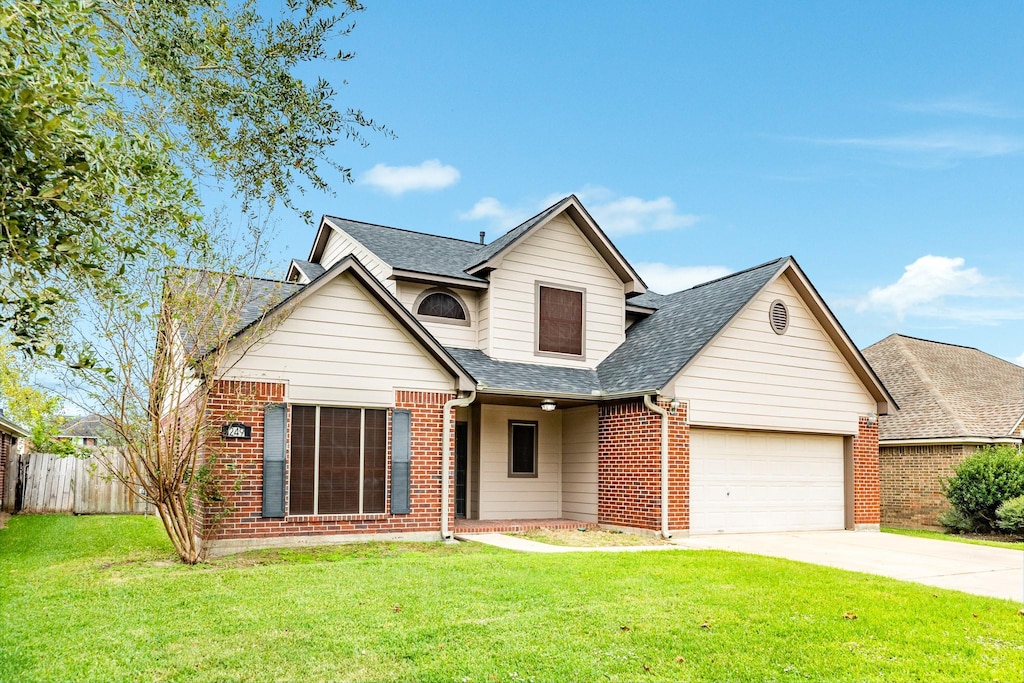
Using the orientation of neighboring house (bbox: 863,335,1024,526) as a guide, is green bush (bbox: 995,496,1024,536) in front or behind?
in front

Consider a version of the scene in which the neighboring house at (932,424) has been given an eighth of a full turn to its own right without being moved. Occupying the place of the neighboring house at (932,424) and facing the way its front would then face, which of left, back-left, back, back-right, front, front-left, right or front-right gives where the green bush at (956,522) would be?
front

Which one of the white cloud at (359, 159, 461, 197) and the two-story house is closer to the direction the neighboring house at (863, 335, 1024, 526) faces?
the two-story house

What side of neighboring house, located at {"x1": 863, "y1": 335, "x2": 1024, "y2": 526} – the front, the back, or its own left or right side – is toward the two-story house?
right

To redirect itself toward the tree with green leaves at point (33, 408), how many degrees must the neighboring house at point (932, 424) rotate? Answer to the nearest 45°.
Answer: approximately 135° to its right

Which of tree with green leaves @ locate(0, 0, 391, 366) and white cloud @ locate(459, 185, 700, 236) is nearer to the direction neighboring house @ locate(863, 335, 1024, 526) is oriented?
the tree with green leaves

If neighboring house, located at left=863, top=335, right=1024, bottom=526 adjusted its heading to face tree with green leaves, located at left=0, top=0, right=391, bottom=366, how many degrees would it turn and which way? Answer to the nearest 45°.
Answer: approximately 45° to its right

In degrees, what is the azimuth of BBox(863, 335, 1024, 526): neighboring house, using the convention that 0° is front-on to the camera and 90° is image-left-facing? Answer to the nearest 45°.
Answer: approximately 315°

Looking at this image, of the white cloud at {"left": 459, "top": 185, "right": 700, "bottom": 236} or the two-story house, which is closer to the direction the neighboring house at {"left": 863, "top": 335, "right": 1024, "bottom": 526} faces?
the two-story house

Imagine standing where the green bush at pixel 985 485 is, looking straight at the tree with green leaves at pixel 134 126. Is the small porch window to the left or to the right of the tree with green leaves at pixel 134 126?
right

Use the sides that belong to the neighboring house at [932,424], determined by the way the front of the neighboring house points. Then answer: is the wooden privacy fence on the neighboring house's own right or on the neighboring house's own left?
on the neighboring house's own right

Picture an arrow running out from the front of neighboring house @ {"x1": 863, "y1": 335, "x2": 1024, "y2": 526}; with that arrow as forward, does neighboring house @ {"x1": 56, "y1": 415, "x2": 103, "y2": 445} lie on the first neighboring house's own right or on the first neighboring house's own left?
on the first neighboring house's own right
